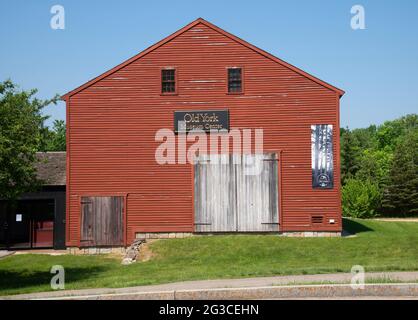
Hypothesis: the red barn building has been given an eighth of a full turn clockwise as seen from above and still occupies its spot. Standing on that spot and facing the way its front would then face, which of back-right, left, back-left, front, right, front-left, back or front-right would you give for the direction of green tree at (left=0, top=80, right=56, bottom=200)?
front

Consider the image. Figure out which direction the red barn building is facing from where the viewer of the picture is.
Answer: facing the viewer

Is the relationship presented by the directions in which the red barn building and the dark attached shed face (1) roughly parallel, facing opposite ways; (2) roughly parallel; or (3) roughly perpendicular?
roughly parallel

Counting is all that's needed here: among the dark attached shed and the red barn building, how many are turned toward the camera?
2

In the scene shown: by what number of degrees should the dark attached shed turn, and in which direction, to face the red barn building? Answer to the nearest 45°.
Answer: approximately 45° to its left

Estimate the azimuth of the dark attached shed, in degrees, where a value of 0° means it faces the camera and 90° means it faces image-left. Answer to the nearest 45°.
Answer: approximately 0°

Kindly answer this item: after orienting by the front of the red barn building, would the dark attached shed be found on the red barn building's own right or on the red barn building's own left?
on the red barn building's own right
